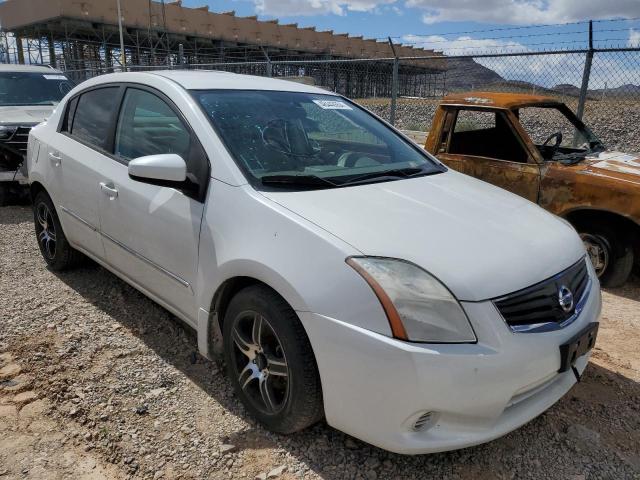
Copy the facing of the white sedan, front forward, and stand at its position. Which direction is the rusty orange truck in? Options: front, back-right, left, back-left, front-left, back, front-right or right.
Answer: left

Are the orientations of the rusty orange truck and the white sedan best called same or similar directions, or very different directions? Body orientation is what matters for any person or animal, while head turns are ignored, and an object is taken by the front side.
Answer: same or similar directions

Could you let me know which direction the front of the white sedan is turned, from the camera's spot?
facing the viewer and to the right of the viewer

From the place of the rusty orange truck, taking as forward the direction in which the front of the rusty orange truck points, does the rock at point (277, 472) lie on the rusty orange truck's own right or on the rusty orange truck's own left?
on the rusty orange truck's own right

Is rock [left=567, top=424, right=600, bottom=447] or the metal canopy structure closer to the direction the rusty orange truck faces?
the rock

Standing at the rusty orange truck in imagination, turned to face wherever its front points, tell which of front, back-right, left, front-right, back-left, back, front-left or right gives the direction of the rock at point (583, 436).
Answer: front-right

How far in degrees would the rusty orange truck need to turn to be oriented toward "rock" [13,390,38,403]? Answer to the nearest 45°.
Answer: approximately 90° to its right

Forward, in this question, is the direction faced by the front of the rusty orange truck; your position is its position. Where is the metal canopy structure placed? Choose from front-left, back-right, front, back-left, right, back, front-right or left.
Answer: back

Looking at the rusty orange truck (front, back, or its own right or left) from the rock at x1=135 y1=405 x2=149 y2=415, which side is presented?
right

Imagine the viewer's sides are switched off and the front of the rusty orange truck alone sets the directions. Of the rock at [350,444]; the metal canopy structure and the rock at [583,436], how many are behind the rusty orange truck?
1

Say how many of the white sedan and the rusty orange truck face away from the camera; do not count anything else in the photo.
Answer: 0
